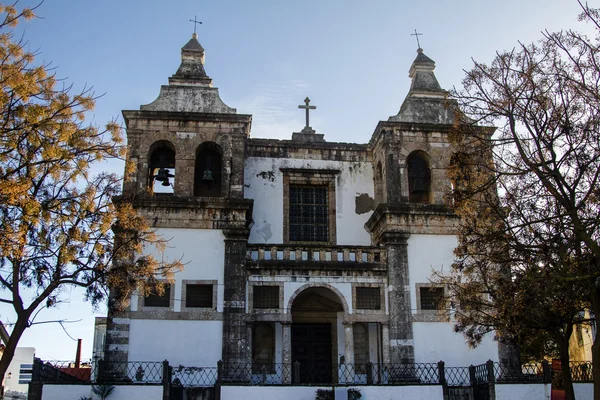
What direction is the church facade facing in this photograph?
toward the camera

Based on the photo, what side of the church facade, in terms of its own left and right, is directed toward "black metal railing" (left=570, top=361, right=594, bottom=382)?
left
